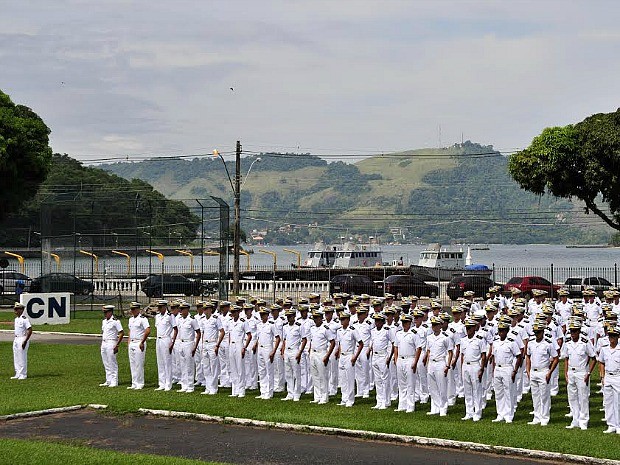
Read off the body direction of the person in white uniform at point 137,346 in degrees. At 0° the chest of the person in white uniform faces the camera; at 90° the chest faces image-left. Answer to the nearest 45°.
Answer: approximately 45°

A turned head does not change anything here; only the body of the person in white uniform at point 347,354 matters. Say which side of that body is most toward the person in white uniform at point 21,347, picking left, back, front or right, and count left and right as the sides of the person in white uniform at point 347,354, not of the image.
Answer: right

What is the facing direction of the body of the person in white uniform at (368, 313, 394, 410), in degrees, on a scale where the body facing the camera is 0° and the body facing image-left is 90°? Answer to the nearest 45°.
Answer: approximately 45°

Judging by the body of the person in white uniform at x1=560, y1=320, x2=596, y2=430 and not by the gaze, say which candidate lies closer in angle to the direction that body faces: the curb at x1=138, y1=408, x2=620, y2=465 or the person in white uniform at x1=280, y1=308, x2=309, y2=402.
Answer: the curb

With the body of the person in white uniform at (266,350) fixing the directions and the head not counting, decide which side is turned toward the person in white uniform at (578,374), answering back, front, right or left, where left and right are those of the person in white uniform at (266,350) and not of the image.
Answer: left

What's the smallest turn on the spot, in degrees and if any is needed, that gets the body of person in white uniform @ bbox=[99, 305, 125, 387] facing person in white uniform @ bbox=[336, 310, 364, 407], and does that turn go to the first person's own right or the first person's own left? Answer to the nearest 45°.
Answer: approximately 90° to the first person's own left

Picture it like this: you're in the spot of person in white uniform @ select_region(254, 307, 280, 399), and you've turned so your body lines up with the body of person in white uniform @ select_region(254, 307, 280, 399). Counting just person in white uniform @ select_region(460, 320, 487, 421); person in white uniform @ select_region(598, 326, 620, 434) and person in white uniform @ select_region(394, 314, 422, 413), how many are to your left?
3
